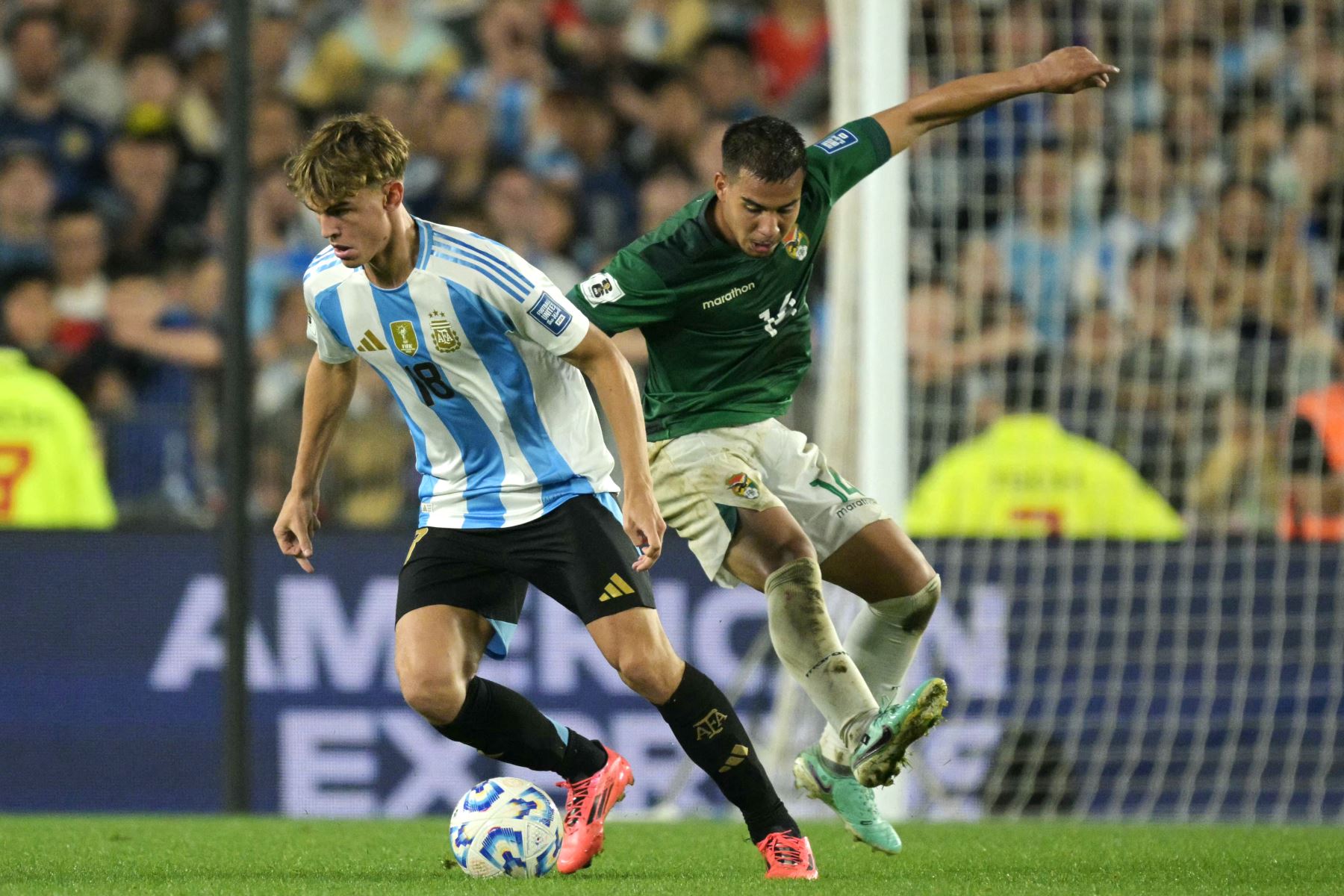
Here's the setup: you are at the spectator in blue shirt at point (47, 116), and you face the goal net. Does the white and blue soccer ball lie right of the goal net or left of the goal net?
right

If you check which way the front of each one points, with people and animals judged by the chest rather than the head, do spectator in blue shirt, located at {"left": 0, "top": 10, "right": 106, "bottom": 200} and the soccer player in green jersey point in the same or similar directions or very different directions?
same or similar directions

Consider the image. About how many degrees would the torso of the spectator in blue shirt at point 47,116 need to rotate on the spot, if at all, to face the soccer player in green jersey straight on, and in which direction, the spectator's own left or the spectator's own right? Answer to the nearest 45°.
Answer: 0° — they already face them

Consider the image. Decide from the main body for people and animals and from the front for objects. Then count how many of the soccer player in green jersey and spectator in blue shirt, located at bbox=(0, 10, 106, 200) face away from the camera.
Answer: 0

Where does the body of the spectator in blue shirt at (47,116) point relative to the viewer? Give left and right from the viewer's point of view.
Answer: facing the viewer

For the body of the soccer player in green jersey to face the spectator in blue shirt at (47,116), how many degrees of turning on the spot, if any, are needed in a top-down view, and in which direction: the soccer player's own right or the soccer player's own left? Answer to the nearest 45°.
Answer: approximately 180°

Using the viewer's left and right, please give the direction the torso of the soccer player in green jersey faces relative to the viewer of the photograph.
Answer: facing the viewer and to the right of the viewer

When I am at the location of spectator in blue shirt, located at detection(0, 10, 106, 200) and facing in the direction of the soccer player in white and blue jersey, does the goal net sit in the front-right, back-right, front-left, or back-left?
front-left

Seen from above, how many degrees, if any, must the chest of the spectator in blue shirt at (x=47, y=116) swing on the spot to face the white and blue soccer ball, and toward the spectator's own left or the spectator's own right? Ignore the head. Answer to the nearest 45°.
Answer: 0° — they already face it

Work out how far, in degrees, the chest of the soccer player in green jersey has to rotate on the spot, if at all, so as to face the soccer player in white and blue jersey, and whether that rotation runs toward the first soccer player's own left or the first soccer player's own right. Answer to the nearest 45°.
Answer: approximately 90° to the first soccer player's own right
